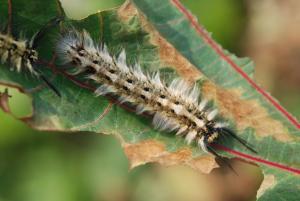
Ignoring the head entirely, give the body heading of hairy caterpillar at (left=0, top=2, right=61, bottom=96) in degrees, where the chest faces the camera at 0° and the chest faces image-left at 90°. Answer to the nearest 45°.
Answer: approximately 270°

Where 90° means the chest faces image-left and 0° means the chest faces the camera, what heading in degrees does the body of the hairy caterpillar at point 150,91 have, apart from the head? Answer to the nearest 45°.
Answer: approximately 315°

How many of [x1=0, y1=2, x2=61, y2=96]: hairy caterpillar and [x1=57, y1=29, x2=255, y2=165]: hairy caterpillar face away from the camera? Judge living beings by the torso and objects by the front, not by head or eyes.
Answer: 0

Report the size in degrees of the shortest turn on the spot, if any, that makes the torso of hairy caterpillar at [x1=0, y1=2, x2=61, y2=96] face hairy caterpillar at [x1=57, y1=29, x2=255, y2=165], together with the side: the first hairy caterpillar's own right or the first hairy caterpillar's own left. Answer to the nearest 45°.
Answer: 0° — it already faces it

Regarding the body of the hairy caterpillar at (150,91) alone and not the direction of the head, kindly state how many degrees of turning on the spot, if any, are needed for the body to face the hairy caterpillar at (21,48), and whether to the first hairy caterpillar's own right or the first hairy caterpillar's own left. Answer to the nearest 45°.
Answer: approximately 135° to the first hairy caterpillar's own right
